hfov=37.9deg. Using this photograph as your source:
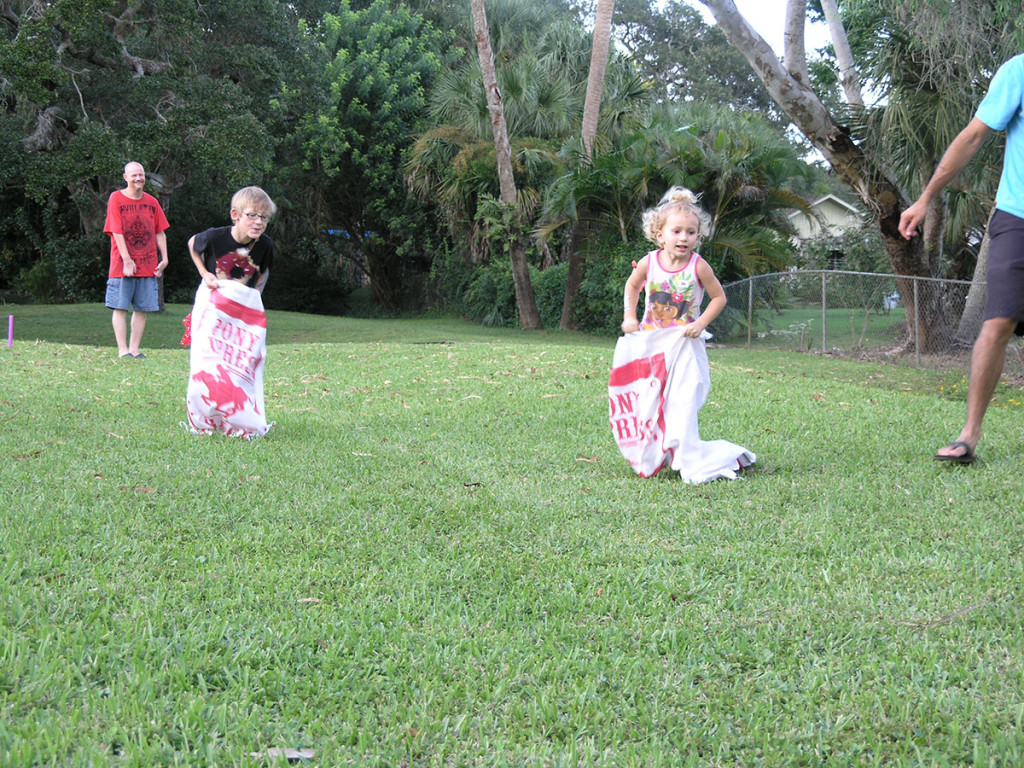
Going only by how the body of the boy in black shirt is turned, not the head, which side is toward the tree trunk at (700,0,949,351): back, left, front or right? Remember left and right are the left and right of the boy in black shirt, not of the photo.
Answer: left

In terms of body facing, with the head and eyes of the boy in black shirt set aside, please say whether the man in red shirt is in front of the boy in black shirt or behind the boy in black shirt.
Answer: behind

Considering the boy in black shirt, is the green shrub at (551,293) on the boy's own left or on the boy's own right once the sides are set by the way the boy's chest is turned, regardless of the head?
on the boy's own left

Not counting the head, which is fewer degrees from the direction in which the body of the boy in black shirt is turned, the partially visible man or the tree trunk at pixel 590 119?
the partially visible man

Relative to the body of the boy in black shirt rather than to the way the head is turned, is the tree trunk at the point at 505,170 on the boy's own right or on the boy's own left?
on the boy's own left

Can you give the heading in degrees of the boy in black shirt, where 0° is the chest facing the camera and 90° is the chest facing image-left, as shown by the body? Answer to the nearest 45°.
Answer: approximately 315°

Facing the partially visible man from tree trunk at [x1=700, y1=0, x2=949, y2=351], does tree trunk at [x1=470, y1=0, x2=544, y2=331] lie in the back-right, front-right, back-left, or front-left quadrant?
back-right

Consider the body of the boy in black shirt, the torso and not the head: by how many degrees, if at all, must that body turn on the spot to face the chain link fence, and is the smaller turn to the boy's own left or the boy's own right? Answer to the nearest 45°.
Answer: approximately 90° to the boy's own left
